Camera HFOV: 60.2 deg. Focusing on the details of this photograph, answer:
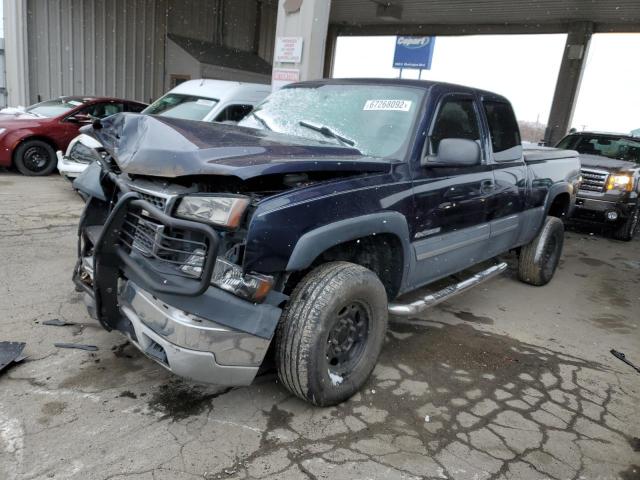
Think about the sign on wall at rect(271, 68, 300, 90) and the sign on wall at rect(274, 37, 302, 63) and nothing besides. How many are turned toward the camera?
2

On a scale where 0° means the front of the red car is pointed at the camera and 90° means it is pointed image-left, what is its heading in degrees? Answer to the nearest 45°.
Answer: approximately 45°

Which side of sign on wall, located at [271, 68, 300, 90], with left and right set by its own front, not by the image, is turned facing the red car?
right

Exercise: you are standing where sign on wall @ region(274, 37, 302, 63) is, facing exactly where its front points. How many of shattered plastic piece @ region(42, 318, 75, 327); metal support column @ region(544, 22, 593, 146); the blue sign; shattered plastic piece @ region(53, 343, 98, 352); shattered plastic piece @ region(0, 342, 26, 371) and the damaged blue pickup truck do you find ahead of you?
4

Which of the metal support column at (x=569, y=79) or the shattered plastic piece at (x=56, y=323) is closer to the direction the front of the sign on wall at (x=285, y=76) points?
the shattered plastic piece

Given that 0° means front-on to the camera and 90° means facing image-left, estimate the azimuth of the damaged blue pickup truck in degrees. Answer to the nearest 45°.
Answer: approximately 45°

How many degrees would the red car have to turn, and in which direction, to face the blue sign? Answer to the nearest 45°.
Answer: approximately 180°

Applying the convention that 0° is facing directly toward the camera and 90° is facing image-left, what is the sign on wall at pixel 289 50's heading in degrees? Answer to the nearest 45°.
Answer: approximately 0°

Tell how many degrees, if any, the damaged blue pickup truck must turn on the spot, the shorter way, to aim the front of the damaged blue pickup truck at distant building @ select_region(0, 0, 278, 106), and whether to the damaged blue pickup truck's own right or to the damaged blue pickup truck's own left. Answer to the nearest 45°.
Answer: approximately 90° to the damaged blue pickup truck's own right

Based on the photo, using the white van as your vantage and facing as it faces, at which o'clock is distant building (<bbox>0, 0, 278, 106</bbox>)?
The distant building is roughly at 4 o'clock from the white van.

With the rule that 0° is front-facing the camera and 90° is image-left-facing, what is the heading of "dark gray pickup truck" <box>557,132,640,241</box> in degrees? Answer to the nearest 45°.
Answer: approximately 45°

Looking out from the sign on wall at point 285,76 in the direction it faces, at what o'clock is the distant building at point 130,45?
The distant building is roughly at 5 o'clock from the sign on wall.
